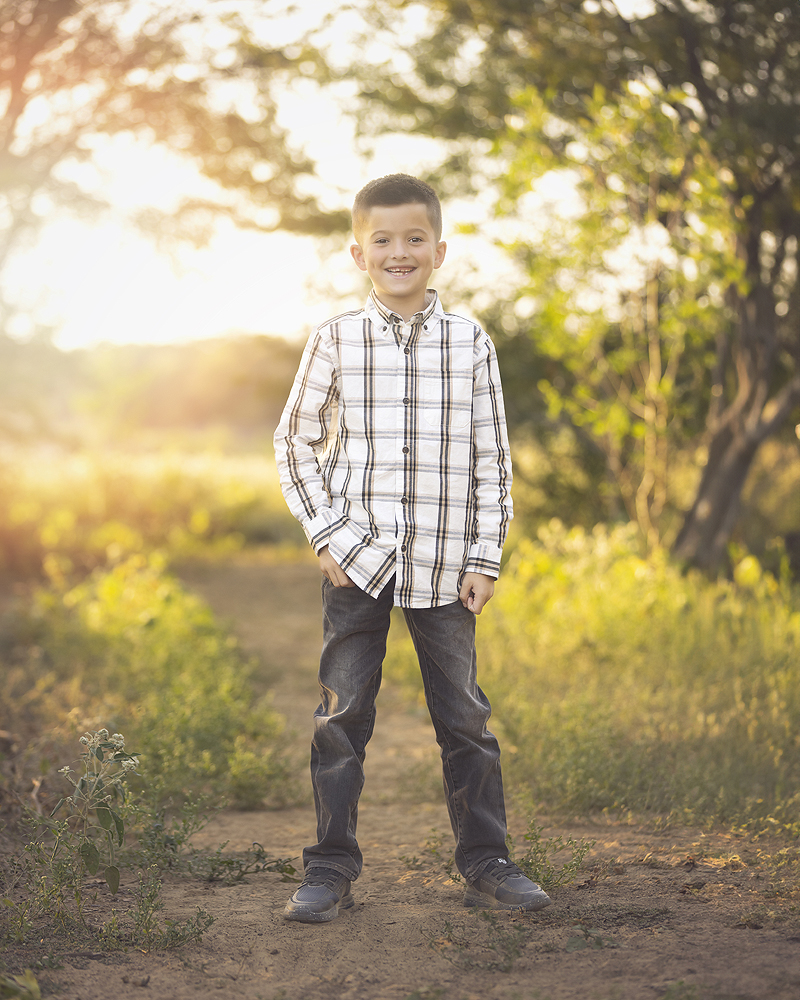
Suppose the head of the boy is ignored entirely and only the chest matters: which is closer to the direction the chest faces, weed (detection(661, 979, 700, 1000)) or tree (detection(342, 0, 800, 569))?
the weed

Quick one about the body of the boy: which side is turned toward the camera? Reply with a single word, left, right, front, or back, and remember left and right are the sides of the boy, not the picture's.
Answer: front

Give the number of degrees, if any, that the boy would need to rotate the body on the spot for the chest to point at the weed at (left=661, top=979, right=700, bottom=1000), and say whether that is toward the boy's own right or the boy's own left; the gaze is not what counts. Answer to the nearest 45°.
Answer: approximately 45° to the boy's own left
